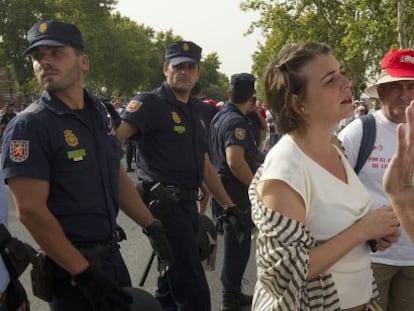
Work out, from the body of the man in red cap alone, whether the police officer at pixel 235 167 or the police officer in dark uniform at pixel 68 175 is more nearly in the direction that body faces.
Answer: the police officer in dark uniform

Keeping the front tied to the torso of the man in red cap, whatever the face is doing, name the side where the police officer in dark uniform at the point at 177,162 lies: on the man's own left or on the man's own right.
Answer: on the man's own right

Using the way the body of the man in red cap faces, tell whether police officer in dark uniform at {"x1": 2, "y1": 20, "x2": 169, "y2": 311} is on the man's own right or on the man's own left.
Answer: on the man's own right

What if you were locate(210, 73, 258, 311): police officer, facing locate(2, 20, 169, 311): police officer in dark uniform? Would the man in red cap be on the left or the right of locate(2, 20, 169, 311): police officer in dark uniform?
left

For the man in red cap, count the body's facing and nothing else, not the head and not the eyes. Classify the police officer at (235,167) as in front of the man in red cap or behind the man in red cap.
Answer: behind

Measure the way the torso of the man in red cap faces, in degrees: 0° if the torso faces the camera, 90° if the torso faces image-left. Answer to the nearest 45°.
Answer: approximately 0°
